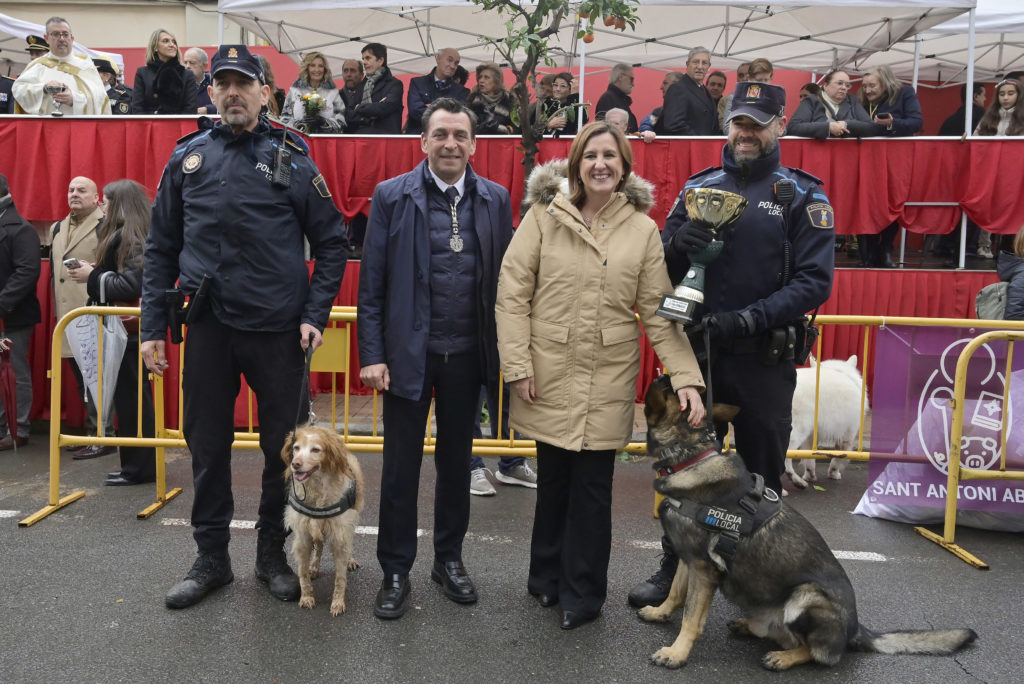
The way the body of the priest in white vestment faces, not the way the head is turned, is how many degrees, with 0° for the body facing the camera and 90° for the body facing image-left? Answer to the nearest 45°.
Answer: approximately 0°

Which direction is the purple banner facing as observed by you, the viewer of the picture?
facing the viewer

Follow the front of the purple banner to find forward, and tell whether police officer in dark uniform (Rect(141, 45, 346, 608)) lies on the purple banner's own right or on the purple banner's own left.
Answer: on the purple banner's own right

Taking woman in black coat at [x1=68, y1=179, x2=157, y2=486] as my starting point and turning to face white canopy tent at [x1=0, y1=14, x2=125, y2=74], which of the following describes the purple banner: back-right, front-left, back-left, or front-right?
back-right

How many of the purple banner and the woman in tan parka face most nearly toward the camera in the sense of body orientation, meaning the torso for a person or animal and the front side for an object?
2

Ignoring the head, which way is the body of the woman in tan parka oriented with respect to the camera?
toward the camera

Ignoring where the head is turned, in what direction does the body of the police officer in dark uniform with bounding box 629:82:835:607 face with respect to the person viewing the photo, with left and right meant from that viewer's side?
facing the viewer and to the left of the viewer

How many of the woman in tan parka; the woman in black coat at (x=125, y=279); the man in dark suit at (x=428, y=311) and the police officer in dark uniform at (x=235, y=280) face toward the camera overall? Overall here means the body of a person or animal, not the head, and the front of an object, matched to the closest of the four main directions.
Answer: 3

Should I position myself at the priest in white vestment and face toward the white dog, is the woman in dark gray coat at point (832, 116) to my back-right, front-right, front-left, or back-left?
front-left

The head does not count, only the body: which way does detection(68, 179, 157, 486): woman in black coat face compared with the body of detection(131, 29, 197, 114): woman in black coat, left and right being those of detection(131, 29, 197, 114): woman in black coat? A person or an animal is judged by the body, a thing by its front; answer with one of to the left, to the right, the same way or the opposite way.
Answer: to the right

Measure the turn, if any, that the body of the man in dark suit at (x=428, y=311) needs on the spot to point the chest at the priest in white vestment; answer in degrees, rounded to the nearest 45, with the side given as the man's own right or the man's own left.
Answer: approximately 135° to the man's own right

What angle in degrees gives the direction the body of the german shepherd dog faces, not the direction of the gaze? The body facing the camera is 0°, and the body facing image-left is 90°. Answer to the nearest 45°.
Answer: approximately 90°
